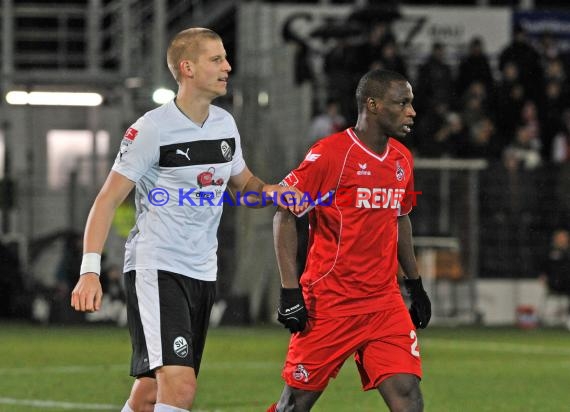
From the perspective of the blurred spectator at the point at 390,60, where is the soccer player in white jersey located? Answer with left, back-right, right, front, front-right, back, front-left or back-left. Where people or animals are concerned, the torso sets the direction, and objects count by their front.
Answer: front

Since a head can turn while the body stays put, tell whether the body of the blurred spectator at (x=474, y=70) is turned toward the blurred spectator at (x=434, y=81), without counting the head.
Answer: no

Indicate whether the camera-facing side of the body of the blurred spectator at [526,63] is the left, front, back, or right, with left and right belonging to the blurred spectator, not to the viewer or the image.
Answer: front

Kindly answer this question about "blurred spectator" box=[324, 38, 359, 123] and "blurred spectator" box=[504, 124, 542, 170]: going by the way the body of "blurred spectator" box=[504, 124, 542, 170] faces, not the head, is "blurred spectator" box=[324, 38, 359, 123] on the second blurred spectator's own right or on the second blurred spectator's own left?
on the second blurred spectator's own right

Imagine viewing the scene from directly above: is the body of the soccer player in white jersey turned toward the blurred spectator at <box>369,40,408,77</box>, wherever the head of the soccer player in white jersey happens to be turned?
no

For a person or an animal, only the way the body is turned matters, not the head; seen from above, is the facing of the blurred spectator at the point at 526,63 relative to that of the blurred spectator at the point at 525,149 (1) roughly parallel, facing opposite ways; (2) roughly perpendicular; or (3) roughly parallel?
roughly parallel

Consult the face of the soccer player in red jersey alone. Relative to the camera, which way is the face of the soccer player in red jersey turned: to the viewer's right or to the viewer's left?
to the viewer's right

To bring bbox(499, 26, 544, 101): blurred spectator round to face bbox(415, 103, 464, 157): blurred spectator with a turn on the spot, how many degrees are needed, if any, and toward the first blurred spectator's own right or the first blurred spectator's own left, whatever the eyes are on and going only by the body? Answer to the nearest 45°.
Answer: approximately 45° to the first blurred spectator's own right

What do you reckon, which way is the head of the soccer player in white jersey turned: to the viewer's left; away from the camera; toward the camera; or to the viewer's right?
to the viewer's right

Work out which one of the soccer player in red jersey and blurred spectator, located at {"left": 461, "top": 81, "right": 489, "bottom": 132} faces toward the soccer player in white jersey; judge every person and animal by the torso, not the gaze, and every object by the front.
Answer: the blurred spectator

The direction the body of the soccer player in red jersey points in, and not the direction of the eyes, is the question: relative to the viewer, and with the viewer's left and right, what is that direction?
facing the viewer and to the right of the viewer

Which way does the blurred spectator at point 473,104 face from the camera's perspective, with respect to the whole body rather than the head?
toward the camera

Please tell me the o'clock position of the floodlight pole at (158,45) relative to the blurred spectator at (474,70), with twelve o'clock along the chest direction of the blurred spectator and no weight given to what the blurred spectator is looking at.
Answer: The floodlight pole is roughly at 2 o'clock from the blurred spectator.
